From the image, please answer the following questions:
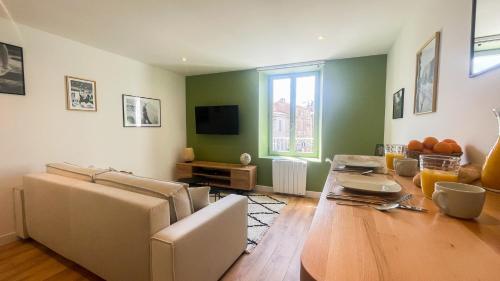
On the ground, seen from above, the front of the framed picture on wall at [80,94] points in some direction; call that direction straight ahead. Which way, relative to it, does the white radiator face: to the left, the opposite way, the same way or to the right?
to the right

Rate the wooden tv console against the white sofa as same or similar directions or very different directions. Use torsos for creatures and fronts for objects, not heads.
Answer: very different directions

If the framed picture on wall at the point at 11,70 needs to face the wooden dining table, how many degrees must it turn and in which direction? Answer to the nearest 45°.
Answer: approximately 45° to its right

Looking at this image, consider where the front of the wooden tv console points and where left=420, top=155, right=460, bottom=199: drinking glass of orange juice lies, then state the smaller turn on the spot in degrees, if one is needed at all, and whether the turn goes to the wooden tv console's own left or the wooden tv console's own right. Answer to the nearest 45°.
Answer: approximately 45° to the wooden tv console's own left

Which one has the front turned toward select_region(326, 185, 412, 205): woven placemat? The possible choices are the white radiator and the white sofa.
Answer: the white radiator

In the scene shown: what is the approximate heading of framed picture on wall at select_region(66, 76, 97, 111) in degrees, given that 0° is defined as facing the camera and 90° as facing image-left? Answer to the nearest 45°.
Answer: approximately 315°

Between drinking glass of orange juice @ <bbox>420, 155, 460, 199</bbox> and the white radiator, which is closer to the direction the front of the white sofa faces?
the white radiator

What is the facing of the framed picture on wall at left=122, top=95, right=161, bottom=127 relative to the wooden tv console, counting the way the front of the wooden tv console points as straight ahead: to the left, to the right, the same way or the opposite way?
to the left

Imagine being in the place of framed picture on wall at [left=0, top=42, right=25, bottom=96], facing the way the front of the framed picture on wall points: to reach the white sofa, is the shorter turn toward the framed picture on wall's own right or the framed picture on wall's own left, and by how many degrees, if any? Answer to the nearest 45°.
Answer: approximately 45° to the framed picture on wall's own right

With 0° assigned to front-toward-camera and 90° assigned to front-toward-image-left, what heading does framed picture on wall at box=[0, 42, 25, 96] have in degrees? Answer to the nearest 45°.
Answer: approximately 315°

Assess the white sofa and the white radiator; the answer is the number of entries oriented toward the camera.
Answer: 1

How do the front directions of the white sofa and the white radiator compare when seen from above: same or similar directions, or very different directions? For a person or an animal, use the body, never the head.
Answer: very different directions

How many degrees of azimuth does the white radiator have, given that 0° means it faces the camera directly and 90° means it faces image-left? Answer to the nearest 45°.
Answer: approximately 0°
